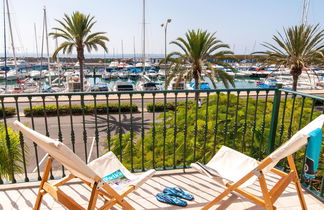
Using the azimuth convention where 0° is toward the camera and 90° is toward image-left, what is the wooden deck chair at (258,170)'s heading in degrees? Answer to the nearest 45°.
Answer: approximately 135°

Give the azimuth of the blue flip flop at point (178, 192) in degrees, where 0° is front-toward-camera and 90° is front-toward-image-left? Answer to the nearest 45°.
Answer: approximately 135°

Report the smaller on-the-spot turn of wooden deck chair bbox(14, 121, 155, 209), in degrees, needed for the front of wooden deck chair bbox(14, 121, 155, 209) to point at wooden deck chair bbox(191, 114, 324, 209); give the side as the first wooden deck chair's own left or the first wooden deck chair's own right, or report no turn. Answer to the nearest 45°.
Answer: approximately 45° to the first wooden deck chair's own right

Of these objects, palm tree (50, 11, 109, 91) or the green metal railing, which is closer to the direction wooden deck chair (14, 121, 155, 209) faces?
the green metal railing

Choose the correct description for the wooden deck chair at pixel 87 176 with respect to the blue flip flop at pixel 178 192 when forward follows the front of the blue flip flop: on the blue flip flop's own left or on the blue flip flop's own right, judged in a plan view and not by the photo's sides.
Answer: on the blue flip flop's own left

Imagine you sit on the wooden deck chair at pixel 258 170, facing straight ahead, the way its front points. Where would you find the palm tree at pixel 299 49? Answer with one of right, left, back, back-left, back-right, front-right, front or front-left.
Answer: front-right

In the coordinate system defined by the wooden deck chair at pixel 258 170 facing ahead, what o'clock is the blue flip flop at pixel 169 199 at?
The blue flip flop is roughly at 11 o'clock from the wooden deck chair.

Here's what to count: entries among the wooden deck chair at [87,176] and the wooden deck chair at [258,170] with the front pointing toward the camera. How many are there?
0

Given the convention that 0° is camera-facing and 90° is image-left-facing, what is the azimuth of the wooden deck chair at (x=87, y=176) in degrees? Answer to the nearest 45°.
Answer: approximately 225°
